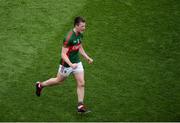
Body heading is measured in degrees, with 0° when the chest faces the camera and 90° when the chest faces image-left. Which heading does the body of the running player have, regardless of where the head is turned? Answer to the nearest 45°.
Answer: approximately 315°
